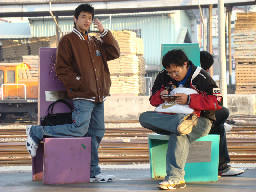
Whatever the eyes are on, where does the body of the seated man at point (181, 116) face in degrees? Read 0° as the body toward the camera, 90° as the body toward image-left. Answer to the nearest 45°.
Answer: approximately 45°

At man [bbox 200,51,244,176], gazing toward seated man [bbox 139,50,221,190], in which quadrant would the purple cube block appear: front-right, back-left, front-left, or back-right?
front-right

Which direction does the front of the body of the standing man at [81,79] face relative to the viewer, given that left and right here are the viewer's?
facing the viewer and to the right of the viewer

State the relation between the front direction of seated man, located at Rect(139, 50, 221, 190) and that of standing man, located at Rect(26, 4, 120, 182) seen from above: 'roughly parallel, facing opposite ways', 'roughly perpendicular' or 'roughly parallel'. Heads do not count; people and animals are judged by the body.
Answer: roughly perpendicular

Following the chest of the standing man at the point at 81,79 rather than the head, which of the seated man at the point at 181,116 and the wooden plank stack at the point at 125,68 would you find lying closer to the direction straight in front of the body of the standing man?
the seated man

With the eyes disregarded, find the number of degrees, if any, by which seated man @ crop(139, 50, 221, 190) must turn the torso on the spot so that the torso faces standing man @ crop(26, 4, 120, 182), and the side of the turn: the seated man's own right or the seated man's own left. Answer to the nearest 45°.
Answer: approximately 45° to the seated man's own right

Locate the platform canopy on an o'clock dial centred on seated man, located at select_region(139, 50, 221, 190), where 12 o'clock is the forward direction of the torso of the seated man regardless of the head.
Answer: The platform canopy is roughly at 4 o'clock from the seated man.

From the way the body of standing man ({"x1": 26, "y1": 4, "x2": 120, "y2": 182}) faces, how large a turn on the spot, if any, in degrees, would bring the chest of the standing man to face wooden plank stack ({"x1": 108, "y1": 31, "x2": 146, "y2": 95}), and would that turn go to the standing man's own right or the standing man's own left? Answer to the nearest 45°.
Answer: approximately 135° to the standing man's own left

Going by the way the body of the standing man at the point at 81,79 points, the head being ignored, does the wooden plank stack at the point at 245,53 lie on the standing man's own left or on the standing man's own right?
on the standing man's own left

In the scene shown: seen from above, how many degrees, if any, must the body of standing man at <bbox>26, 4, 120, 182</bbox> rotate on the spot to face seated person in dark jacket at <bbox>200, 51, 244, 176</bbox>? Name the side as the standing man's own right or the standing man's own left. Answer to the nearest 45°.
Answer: approximately 45° to the standing man's own left

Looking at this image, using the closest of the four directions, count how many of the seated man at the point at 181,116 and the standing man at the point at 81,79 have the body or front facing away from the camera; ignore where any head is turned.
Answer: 0

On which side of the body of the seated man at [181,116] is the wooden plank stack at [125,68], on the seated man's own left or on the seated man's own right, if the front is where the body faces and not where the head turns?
on the seated man's own right

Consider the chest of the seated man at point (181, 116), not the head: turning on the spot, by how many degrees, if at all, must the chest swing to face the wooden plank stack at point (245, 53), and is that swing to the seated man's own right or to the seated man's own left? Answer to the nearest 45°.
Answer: approximately 135° to the seated man's own right

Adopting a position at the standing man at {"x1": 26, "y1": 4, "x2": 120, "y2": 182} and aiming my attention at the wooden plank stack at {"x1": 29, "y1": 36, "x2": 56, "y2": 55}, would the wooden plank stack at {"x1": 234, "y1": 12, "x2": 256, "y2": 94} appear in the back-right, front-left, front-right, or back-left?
front-right
